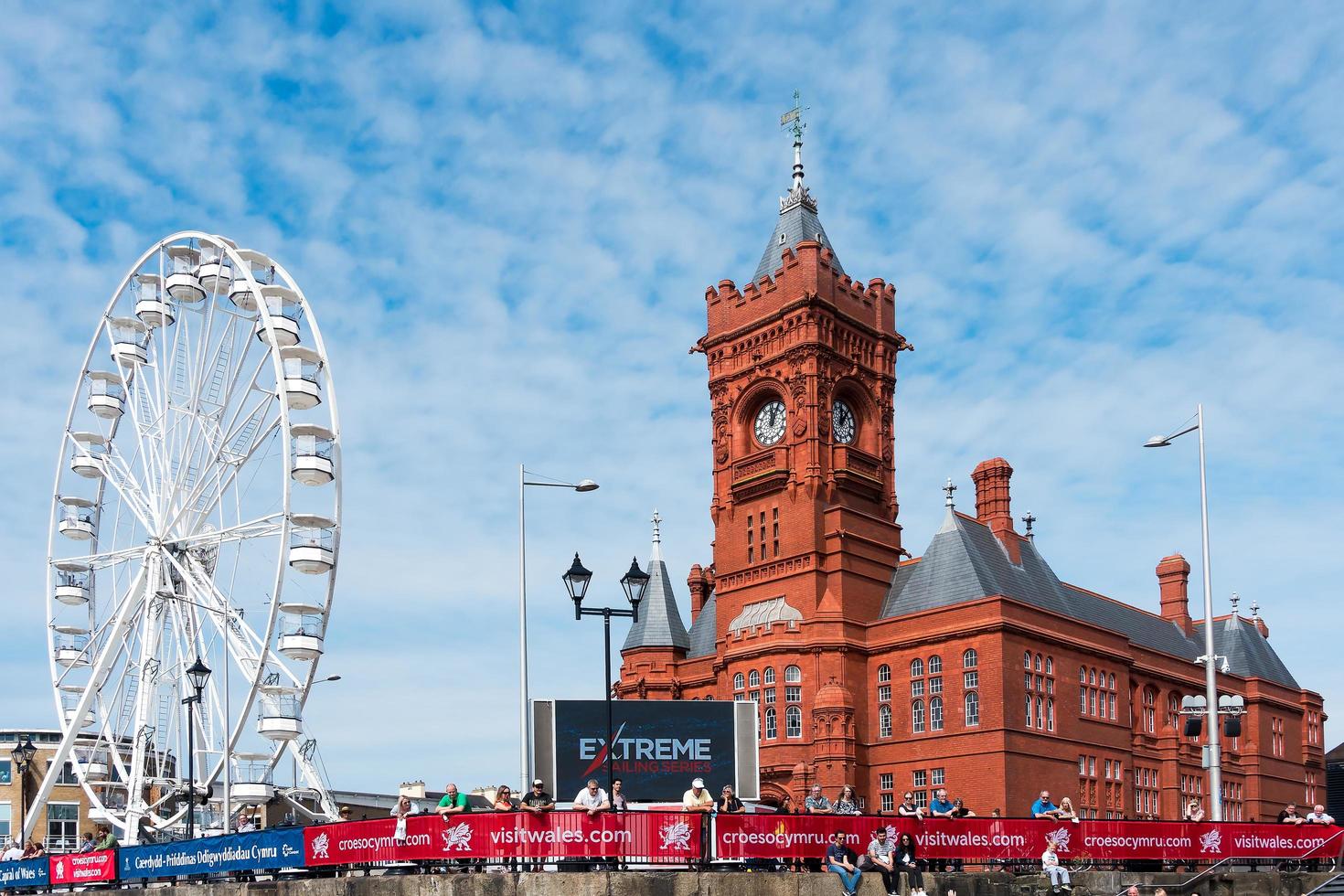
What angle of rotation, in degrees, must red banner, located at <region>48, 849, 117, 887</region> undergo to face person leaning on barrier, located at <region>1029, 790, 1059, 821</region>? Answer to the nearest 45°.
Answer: approximately 45° to its left

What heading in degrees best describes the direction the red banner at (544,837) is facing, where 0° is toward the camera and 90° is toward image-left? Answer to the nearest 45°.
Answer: approximately 0°

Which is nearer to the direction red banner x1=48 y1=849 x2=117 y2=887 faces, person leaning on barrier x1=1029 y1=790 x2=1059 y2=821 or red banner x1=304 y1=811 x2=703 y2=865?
the red banner

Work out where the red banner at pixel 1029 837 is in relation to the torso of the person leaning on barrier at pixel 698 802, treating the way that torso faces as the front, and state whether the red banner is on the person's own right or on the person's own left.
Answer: on the person's own left

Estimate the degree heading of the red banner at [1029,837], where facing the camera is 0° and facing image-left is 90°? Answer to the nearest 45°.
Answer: approximately 0°

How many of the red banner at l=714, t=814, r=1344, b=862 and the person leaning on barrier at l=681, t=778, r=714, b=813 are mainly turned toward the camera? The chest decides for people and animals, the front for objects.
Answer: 2

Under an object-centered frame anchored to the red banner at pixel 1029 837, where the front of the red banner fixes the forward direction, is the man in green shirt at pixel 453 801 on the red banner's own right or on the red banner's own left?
on the red banner's own right
